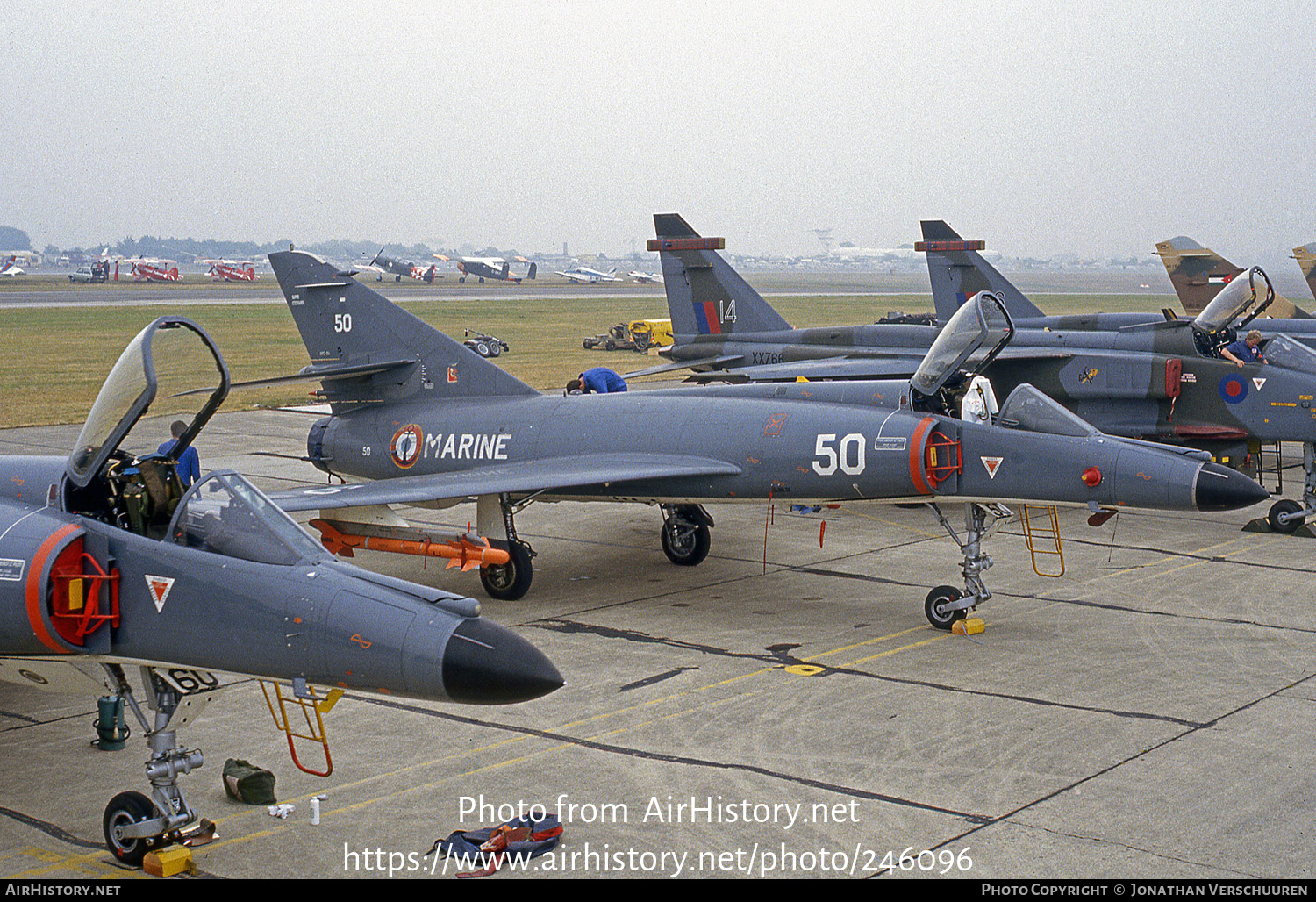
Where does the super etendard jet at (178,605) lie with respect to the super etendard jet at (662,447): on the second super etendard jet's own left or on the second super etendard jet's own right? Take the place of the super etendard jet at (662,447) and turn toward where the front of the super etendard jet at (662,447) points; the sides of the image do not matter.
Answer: on the second super etendard jet's own right

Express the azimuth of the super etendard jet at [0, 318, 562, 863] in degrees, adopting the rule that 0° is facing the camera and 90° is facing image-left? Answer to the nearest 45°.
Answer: approximately 315°

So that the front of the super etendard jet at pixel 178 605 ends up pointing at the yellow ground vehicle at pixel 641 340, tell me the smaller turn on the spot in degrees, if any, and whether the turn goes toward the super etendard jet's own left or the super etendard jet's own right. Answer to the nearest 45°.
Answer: approximately 135° to the super etendard jet's own left

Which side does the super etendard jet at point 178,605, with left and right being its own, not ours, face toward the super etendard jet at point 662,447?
left

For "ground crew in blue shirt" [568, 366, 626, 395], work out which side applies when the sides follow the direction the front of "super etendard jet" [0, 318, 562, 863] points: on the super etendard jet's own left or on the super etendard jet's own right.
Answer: on the super etendard jet's own left

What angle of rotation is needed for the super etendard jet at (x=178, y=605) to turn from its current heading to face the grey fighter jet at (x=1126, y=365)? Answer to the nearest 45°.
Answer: approximately 90° to its left

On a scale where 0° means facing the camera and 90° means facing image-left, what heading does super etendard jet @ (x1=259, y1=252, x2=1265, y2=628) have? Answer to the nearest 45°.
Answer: approximately 315°

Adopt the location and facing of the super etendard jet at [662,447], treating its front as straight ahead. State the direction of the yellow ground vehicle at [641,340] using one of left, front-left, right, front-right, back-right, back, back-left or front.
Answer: back-left

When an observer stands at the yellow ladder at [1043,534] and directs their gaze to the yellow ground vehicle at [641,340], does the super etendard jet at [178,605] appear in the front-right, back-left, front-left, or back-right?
back-left
